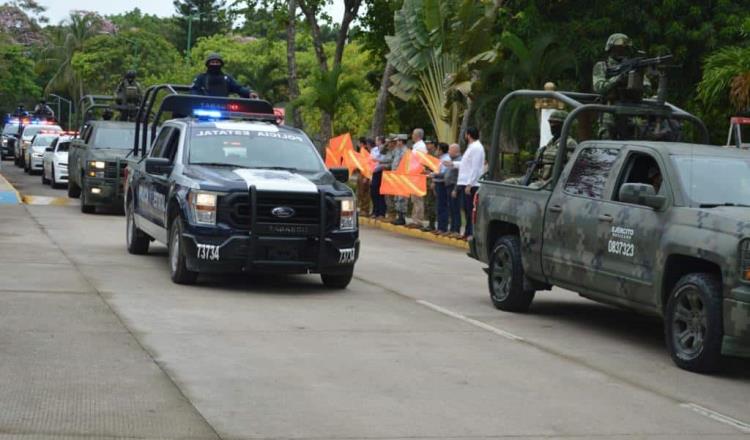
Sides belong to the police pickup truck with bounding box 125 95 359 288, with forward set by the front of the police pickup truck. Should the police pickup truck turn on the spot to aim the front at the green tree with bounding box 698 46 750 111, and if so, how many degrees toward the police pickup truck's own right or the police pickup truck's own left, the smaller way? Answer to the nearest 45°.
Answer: approximately 90° to the police pickup truck's own left

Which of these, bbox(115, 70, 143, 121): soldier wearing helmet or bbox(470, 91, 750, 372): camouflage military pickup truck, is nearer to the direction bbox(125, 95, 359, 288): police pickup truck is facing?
the camouflage military pickup truck

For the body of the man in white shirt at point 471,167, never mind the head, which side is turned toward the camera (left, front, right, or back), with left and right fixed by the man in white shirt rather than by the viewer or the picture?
left

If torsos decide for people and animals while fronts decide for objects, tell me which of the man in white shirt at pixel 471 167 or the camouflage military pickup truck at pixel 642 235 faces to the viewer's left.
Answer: the man in white shirt

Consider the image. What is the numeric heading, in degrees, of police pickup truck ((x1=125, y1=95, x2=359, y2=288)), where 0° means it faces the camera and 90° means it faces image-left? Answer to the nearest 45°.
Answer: approximately 315°

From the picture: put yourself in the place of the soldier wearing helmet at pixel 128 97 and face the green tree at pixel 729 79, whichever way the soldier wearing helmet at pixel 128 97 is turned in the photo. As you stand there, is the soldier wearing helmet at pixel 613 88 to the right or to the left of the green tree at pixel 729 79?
right

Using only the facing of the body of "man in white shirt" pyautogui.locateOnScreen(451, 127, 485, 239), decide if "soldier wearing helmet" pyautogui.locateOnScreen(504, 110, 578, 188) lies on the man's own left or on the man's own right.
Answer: on the man's own left

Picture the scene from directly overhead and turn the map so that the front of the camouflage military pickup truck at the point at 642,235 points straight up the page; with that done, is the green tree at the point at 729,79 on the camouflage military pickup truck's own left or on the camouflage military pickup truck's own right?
on the camouflage military pickup truck's own left

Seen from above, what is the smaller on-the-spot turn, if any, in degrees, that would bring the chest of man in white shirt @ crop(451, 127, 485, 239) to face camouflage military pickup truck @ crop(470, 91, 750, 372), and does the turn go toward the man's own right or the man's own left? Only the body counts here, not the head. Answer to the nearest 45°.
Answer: approximately 90° to the man's own left

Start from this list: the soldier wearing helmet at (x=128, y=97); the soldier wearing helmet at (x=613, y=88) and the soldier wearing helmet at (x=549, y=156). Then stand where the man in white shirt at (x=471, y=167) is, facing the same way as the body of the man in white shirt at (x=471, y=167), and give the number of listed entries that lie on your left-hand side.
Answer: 2

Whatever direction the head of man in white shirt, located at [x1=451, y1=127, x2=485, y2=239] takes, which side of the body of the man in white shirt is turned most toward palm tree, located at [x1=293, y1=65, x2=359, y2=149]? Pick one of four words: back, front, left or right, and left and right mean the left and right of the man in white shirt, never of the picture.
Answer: right
